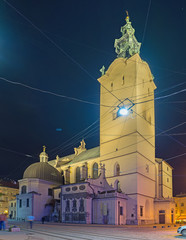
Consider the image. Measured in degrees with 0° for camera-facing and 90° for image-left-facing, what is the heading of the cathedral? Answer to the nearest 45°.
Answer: approximately 315°
